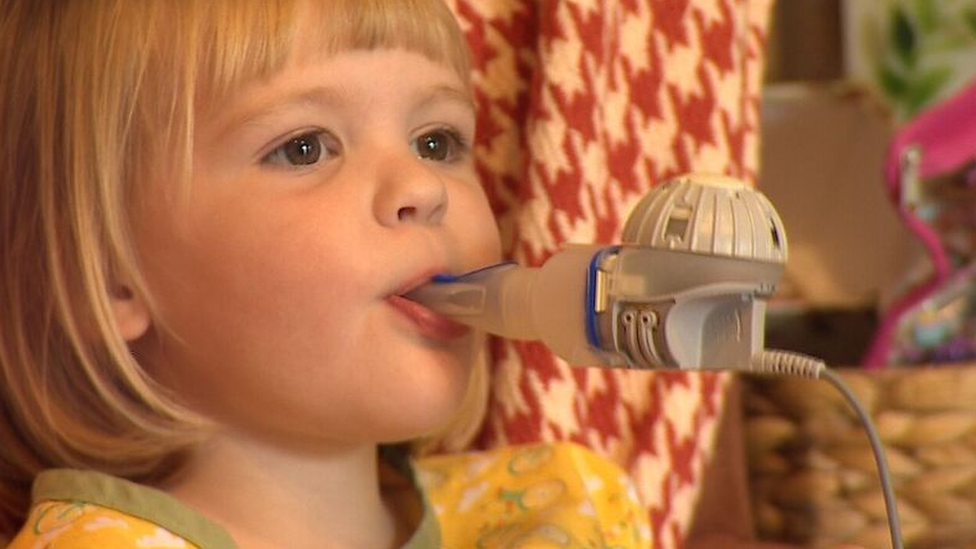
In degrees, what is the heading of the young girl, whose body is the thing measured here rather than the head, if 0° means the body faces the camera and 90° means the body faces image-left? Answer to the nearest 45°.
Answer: approximately 315°

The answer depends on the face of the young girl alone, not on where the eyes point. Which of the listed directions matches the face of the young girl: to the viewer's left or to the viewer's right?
to the viewer's right

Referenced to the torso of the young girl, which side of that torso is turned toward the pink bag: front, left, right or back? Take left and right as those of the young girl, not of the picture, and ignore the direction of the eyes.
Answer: left
